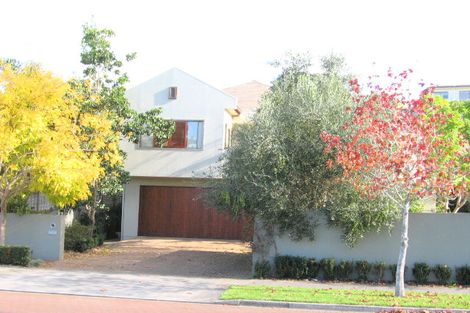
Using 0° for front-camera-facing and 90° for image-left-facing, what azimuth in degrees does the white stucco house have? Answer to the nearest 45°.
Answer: approximately 0°

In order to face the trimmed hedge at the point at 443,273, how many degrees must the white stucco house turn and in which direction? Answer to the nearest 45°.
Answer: approximately 45° to its left

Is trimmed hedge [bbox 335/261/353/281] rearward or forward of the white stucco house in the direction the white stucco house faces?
forward

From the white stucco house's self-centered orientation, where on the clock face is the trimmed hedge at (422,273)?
The trimmed hedge is roughly at 11 o'clock from the white stucco house.

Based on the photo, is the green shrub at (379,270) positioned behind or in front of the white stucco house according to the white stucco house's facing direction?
in front

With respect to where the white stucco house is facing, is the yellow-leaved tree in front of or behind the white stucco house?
in front

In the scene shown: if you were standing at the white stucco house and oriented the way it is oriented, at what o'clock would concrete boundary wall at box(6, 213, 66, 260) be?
The concrete boundary wall is roughly at 1 o'clock from the white stucco house.
